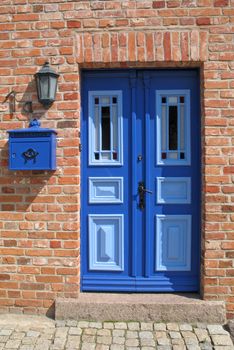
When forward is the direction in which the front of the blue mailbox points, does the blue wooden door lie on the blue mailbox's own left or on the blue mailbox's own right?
on the blue mailbox's own left

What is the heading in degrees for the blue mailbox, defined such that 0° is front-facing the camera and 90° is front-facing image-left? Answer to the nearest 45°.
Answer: approximately 0°
